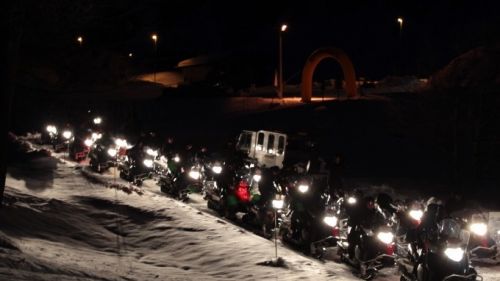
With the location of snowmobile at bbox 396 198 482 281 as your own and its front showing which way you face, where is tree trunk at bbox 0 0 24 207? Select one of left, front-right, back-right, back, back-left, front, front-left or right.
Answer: back-right

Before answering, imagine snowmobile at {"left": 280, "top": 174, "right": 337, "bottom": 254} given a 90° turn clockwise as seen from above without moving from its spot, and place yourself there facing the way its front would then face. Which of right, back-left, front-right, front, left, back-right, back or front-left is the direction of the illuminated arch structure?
back-right

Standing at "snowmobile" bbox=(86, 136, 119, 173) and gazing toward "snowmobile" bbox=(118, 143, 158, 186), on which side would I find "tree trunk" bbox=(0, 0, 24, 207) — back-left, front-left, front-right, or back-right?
front-right

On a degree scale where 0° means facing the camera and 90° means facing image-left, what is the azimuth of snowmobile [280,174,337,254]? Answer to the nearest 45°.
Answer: approximately 315°

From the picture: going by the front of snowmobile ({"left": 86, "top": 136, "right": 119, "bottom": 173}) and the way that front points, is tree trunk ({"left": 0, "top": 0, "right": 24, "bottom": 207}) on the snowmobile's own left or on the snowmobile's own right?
on the snowmobile's own right

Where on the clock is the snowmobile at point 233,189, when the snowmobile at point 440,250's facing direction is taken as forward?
the snowmobile at point 233,189 is roughly at 6 o'clock from the snowmobile at point 440,250.

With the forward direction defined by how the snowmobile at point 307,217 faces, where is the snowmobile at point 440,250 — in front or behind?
in front

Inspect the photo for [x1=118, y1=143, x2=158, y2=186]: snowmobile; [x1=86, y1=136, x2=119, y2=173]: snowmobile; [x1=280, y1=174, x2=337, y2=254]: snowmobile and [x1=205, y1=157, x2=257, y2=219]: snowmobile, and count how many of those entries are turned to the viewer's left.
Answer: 0

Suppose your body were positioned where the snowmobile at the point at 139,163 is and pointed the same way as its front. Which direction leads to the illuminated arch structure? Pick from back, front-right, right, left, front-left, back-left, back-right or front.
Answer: left

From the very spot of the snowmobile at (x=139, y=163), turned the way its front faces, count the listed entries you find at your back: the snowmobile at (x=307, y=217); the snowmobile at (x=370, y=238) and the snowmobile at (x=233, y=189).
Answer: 0

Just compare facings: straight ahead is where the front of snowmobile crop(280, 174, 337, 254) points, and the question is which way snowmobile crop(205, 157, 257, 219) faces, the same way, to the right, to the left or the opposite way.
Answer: the same way

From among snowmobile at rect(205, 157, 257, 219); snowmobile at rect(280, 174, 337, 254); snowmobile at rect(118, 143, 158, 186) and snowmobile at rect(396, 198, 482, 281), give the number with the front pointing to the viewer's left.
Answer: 0

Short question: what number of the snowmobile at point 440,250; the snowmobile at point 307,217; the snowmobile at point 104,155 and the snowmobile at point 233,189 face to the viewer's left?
0

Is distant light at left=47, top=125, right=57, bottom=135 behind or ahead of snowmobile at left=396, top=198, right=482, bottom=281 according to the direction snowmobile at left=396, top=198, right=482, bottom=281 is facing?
behind

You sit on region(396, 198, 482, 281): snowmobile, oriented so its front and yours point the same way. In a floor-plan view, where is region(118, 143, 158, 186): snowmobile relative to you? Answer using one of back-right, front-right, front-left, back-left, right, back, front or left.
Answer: back

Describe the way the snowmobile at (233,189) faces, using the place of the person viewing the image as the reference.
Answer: facing the viewer and to the right of the viewer

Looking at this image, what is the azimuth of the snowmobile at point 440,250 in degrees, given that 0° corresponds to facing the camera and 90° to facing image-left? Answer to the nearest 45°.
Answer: approximately 315°

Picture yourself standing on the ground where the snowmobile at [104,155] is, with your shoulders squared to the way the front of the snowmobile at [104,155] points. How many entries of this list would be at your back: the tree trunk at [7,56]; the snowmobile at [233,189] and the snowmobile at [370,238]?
0

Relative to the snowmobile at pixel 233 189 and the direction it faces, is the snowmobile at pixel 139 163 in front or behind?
behind
